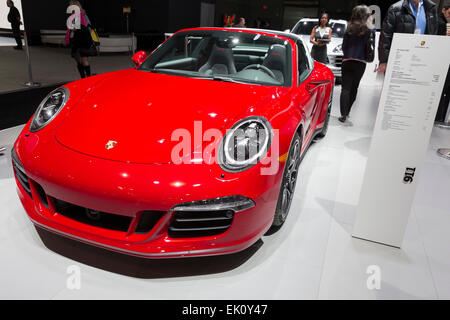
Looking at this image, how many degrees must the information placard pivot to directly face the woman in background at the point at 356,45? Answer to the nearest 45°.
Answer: approximately 180°

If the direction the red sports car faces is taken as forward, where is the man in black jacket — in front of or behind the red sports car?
behind

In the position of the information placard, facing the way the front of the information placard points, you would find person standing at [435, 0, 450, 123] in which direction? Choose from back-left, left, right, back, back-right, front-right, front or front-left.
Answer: back

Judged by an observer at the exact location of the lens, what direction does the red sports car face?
facing the viewer and to the left of the viewer

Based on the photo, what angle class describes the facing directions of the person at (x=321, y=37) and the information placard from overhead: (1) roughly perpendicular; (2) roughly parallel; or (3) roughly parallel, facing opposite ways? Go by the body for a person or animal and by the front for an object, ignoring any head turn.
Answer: roughly parallel

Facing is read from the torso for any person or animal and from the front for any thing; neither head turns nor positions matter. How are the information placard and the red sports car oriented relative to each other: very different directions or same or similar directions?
same or similar directions

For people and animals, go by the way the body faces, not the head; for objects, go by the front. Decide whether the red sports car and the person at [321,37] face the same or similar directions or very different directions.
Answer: same or similar directions

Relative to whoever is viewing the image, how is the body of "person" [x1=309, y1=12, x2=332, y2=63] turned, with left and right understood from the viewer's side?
facing the viewer

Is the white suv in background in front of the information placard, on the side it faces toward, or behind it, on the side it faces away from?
behind

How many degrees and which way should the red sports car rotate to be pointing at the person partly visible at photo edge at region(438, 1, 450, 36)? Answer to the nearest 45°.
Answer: approximately 180°

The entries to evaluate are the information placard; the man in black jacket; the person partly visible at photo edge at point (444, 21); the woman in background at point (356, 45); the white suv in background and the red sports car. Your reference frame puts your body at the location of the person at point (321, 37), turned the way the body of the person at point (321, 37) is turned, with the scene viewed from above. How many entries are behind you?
1

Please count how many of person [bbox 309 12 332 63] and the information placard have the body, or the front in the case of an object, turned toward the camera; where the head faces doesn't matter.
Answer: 2

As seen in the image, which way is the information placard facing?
toward the camera

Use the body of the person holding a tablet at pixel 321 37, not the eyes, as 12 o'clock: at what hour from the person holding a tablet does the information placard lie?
The information placard is roughly at 12 o'clock from the person holding a tablet.

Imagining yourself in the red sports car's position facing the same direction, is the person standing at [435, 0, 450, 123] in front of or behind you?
behind

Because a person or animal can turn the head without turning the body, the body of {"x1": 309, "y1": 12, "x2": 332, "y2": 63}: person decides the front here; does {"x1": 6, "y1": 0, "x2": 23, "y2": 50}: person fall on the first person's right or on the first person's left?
on the first person's right
